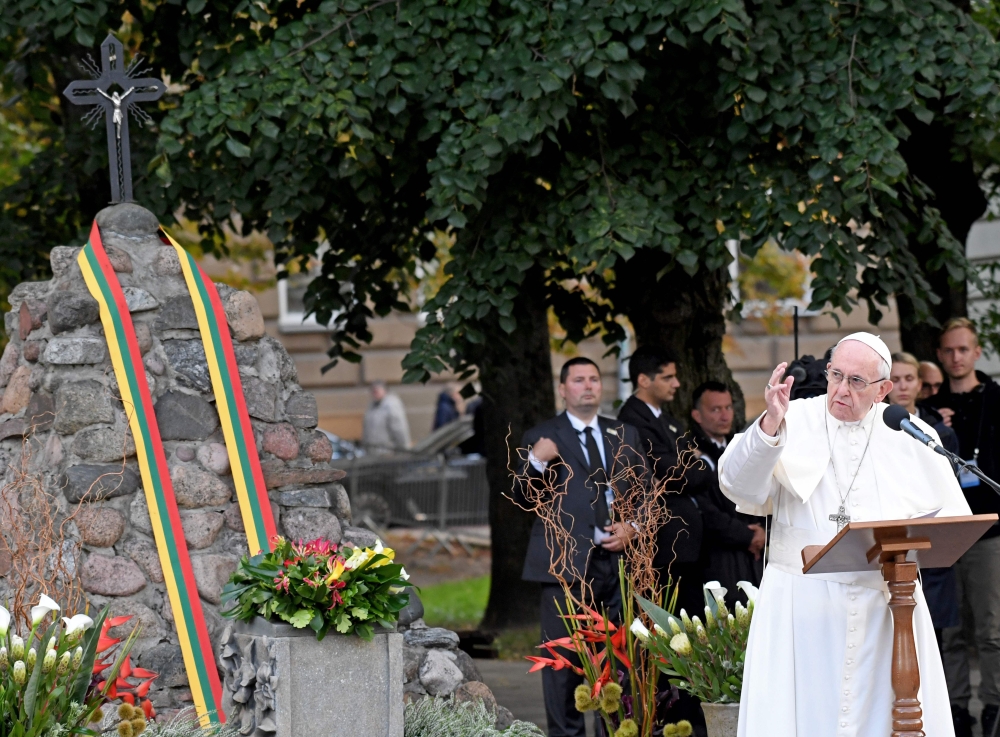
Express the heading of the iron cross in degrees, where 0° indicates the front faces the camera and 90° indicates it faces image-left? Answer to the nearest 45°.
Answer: approximately 0°

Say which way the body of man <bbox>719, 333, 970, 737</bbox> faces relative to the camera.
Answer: toward the camera

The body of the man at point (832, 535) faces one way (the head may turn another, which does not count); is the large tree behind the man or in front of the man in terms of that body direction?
behind

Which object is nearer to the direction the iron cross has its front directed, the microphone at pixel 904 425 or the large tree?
the microphone

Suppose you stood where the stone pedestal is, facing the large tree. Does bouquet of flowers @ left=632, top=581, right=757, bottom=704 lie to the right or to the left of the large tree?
right

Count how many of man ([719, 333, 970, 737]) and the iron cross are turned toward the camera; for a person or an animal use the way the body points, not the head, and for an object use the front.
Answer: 2

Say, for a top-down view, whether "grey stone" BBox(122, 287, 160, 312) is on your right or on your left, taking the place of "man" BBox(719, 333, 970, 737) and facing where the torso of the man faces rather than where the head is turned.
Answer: on your right

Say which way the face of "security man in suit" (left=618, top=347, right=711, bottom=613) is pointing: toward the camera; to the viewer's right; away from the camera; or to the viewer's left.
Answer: to the viewer's right

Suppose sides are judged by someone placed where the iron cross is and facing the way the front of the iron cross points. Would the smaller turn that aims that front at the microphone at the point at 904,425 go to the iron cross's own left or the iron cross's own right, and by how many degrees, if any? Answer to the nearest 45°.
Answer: approximately 45° to the iron cross's own left
